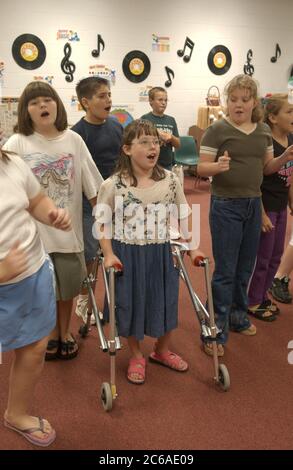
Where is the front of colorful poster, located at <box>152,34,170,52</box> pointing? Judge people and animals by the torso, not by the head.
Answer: toward the camera

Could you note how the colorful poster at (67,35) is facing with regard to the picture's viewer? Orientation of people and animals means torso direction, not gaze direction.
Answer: facing the viewer

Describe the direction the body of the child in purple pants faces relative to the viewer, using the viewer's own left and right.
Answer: facing the viewer and to the right of the viewer

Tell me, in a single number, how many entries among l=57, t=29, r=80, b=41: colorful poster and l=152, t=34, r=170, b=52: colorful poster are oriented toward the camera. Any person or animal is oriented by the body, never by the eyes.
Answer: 2

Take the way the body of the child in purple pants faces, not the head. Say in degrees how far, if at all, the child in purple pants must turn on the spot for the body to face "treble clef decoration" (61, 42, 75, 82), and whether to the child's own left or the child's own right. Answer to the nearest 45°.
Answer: approximately 180°

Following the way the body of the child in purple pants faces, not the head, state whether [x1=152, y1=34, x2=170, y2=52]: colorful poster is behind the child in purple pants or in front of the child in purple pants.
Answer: behind

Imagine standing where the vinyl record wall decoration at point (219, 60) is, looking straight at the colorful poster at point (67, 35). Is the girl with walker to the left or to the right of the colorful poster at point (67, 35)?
left

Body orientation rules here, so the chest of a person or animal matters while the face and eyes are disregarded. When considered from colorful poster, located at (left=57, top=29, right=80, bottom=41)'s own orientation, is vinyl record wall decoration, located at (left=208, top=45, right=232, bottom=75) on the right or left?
on its left

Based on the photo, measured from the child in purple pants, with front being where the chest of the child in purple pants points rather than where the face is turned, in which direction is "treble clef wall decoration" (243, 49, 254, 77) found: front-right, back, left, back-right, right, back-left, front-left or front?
back-left

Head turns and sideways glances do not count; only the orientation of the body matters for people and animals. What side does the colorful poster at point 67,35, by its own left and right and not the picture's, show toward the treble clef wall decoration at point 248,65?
left

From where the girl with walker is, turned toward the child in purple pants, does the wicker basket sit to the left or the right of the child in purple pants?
left

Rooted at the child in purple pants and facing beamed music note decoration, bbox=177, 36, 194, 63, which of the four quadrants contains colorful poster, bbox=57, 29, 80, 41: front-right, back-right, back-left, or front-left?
front-left

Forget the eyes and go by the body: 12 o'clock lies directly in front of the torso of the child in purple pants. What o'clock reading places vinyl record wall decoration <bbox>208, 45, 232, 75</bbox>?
The vinyl record wall decoration is roughly at 7 o'clock from the child in purple pants.

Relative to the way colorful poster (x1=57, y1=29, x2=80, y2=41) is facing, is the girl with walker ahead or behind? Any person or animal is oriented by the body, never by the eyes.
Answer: ahead

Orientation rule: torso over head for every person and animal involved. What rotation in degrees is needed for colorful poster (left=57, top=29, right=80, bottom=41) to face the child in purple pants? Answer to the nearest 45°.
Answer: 0° — it already faces them
